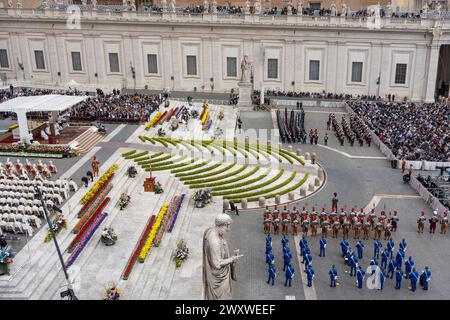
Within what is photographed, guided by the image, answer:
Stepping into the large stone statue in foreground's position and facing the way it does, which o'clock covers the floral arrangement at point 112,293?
The floral arrangement is roughly at 8 o'clock from the large stone statue in foreground.

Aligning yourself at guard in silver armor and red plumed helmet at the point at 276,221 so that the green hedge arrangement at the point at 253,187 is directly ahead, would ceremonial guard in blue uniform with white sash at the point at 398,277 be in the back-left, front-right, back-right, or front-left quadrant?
back-right

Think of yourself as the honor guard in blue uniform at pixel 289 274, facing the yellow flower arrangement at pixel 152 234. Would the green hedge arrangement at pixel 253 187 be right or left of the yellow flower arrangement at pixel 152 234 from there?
right

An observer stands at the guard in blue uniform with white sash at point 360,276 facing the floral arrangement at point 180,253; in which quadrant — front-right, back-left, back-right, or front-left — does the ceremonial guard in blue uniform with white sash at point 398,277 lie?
back-right

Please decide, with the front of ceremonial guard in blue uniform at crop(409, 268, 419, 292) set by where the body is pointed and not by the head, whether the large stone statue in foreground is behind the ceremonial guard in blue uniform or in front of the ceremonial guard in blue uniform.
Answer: behind
